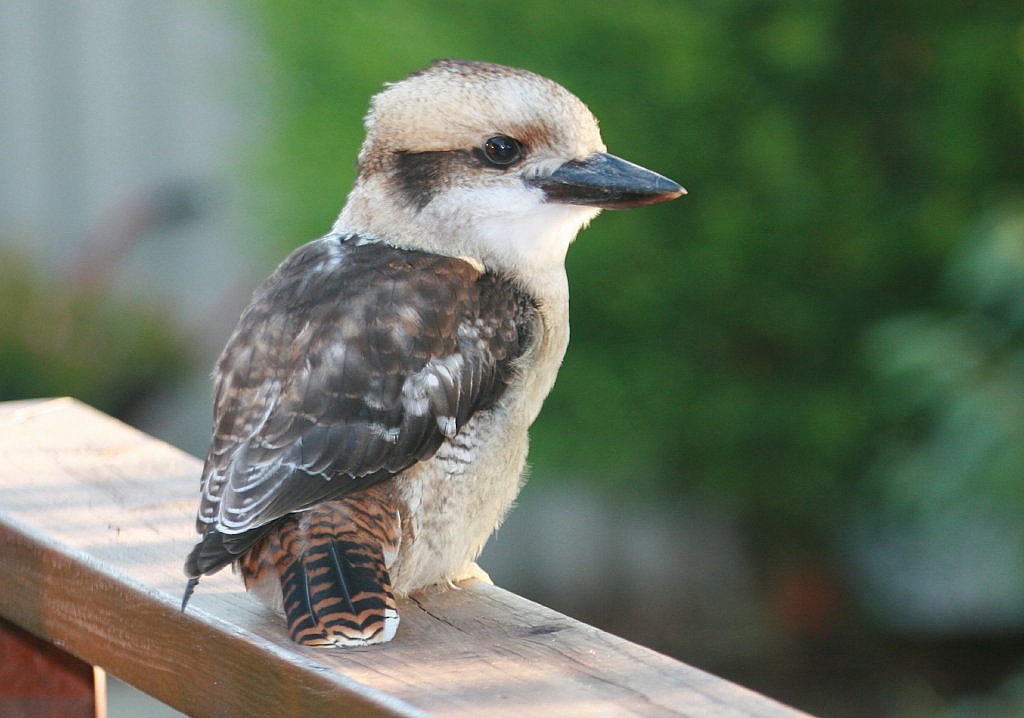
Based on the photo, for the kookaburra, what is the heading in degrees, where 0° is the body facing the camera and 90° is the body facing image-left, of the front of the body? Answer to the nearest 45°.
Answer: approximately 225°
